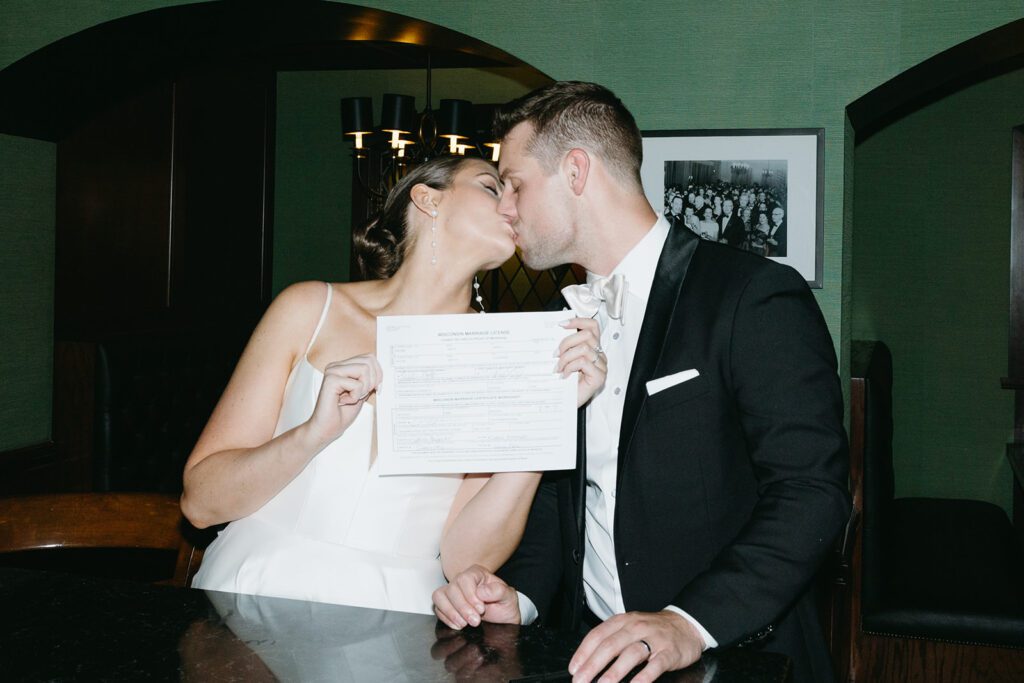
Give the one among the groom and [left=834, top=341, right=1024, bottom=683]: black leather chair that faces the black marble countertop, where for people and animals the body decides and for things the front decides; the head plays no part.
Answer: the groom

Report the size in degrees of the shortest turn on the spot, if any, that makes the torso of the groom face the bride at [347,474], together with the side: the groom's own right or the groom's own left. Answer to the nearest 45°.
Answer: approximately 45° to the groom's own right

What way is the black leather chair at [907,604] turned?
to the viewer's right

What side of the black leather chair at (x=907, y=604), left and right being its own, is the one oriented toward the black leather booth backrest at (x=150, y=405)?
back

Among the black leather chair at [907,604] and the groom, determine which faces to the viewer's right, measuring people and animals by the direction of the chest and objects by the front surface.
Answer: the black leather chair

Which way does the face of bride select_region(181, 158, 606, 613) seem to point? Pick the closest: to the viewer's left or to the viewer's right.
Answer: to the viewer's right

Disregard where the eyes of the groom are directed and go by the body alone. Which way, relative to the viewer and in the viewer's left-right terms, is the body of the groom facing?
facing the viewer and to the left of the viewer

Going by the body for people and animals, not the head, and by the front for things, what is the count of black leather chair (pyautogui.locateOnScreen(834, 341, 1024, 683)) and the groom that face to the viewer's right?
1

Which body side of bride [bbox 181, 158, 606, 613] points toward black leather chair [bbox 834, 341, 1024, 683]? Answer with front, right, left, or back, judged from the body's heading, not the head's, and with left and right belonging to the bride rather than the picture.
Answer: left

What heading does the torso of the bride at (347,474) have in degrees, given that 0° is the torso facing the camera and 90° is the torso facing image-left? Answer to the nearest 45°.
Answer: approximately 315°
